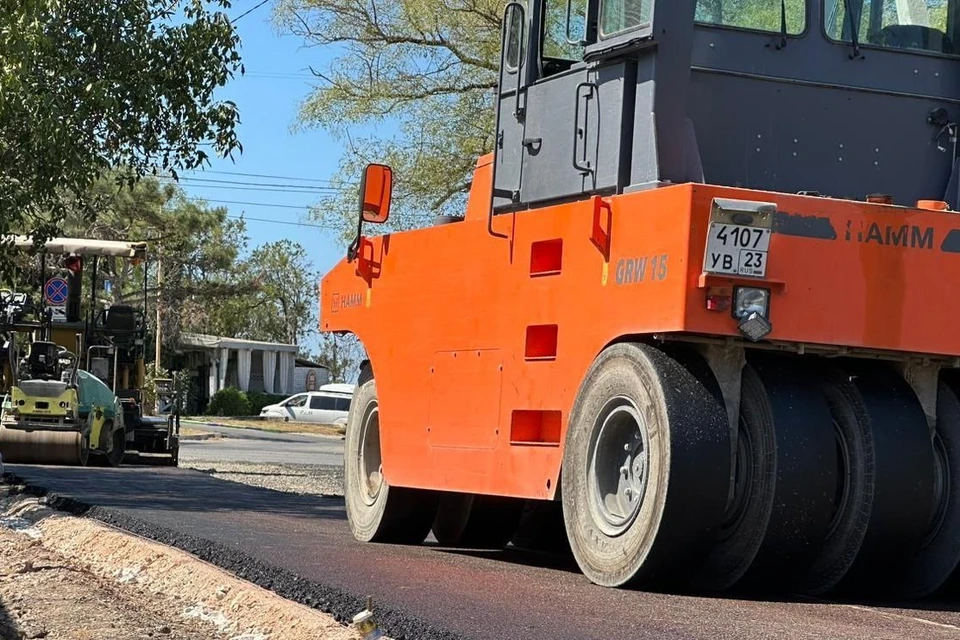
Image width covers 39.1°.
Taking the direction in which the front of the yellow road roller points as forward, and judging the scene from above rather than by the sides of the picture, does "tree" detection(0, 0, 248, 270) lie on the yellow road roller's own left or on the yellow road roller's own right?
on the yellow road roller's own left

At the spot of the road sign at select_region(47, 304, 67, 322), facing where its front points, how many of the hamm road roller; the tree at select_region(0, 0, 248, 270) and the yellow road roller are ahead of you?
3

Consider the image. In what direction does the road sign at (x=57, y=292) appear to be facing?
toward the camera

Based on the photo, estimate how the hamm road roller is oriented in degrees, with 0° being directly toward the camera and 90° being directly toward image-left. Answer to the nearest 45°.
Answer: approximately 135°

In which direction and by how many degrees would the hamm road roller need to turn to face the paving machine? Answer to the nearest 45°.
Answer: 0° — it already faces it

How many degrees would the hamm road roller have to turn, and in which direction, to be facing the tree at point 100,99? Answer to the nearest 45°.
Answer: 0° — it already faces it

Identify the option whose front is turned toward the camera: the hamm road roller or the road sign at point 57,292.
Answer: the road sign

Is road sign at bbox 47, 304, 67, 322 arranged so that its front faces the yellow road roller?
yes

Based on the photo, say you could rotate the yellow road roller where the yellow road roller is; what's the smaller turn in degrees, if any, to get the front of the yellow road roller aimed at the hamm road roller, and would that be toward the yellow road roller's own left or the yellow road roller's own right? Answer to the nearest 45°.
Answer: approximately 45° to the yellow road roller's own left

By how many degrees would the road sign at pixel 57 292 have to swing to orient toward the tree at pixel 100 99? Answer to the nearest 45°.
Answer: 0° — it already faces it

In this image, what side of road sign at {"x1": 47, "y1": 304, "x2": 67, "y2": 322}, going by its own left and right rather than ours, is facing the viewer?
front
